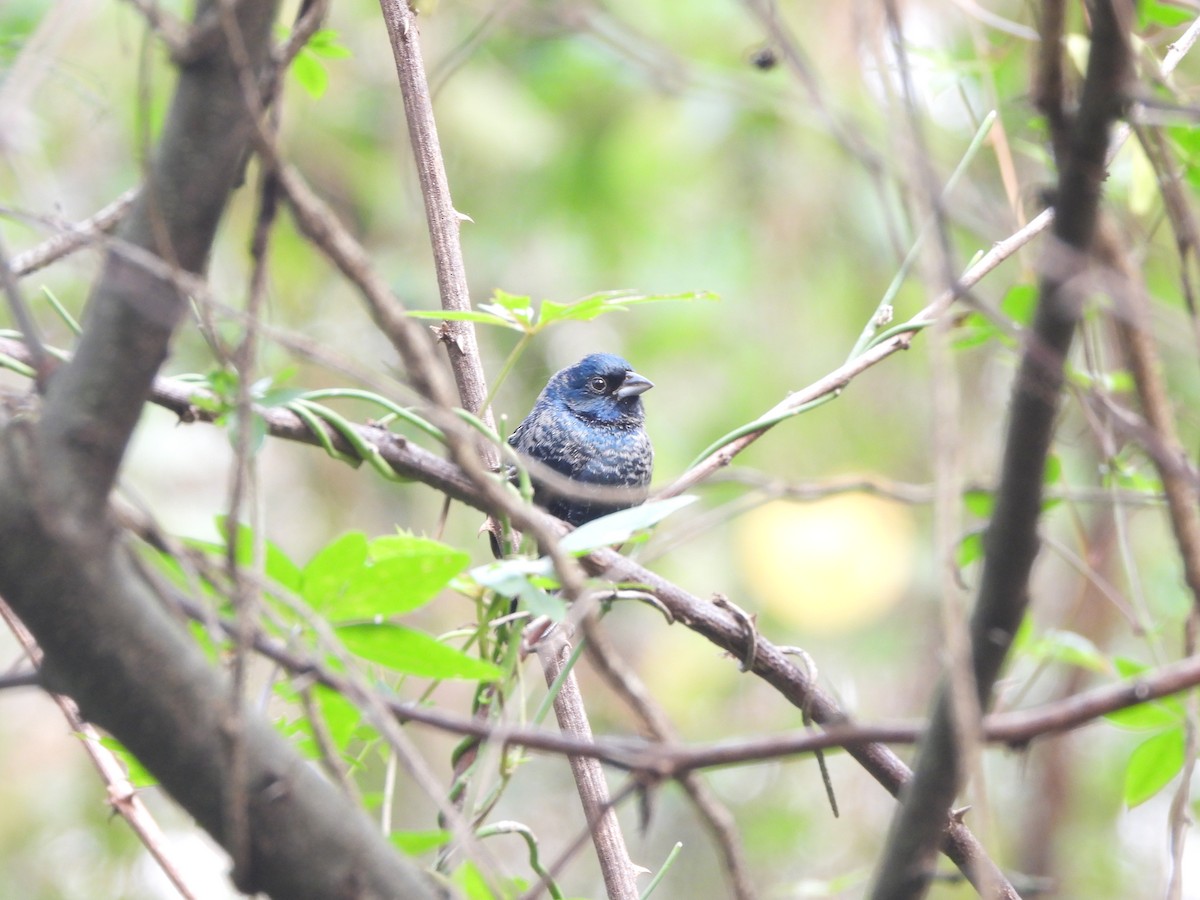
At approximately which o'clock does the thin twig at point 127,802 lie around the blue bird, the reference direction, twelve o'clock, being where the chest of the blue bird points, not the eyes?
The thin twig is roughly at 2 o'clock from the blue bird.

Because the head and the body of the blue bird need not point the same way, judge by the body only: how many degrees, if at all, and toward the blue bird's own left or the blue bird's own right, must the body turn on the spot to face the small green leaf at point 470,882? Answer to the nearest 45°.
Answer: approximately 45° to the blue bird's own right

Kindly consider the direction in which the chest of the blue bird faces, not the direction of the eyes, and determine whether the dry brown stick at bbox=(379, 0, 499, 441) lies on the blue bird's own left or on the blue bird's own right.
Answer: on the blue bird's own right

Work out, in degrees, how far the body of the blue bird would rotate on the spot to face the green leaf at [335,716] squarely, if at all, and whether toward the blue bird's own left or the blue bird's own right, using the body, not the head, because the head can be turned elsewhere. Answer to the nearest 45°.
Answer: approximately 45° to the blue bird's own right

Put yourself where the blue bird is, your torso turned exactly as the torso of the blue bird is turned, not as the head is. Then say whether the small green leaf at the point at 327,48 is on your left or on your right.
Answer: on your right

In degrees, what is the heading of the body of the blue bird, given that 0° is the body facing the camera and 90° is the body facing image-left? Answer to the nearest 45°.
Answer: approximately 315°
